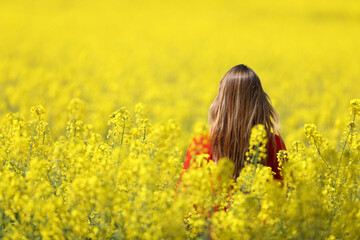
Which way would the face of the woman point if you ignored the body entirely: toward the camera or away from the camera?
away from the camera

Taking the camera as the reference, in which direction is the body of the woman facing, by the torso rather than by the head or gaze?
away from the camera
